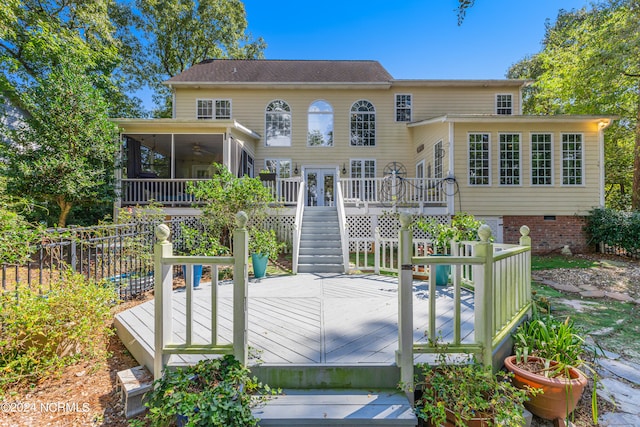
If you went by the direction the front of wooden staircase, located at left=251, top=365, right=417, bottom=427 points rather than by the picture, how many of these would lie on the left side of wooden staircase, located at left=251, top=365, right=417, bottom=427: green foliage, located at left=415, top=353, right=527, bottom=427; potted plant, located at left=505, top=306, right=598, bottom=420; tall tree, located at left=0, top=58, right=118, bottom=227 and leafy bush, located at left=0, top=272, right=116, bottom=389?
2

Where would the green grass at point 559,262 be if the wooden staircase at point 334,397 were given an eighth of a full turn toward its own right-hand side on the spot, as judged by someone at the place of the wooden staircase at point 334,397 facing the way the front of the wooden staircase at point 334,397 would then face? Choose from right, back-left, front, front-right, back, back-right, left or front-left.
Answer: back

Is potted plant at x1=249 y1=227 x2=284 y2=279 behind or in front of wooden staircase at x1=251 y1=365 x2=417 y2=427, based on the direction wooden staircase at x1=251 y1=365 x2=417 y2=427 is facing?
behind

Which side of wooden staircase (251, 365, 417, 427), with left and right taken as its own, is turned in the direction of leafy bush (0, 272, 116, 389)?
right

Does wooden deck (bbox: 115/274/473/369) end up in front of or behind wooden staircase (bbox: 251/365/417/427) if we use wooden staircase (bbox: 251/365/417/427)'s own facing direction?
behind

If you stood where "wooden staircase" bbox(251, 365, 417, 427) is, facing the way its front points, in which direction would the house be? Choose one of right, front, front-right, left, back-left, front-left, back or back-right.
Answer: back

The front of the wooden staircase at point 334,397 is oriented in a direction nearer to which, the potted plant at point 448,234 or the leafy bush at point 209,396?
the leafy bush

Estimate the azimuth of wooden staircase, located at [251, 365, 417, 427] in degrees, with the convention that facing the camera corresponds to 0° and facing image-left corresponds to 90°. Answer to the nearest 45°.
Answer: approximately 0°

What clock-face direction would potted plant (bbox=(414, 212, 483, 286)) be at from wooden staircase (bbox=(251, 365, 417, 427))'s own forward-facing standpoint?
The potted plant is roughly at 7 o'clock from the wooden staircase.

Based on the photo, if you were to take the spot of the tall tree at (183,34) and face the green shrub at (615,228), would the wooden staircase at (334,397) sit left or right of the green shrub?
right

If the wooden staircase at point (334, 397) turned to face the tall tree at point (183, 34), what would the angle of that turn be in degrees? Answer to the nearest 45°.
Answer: approximately 135° to its right
